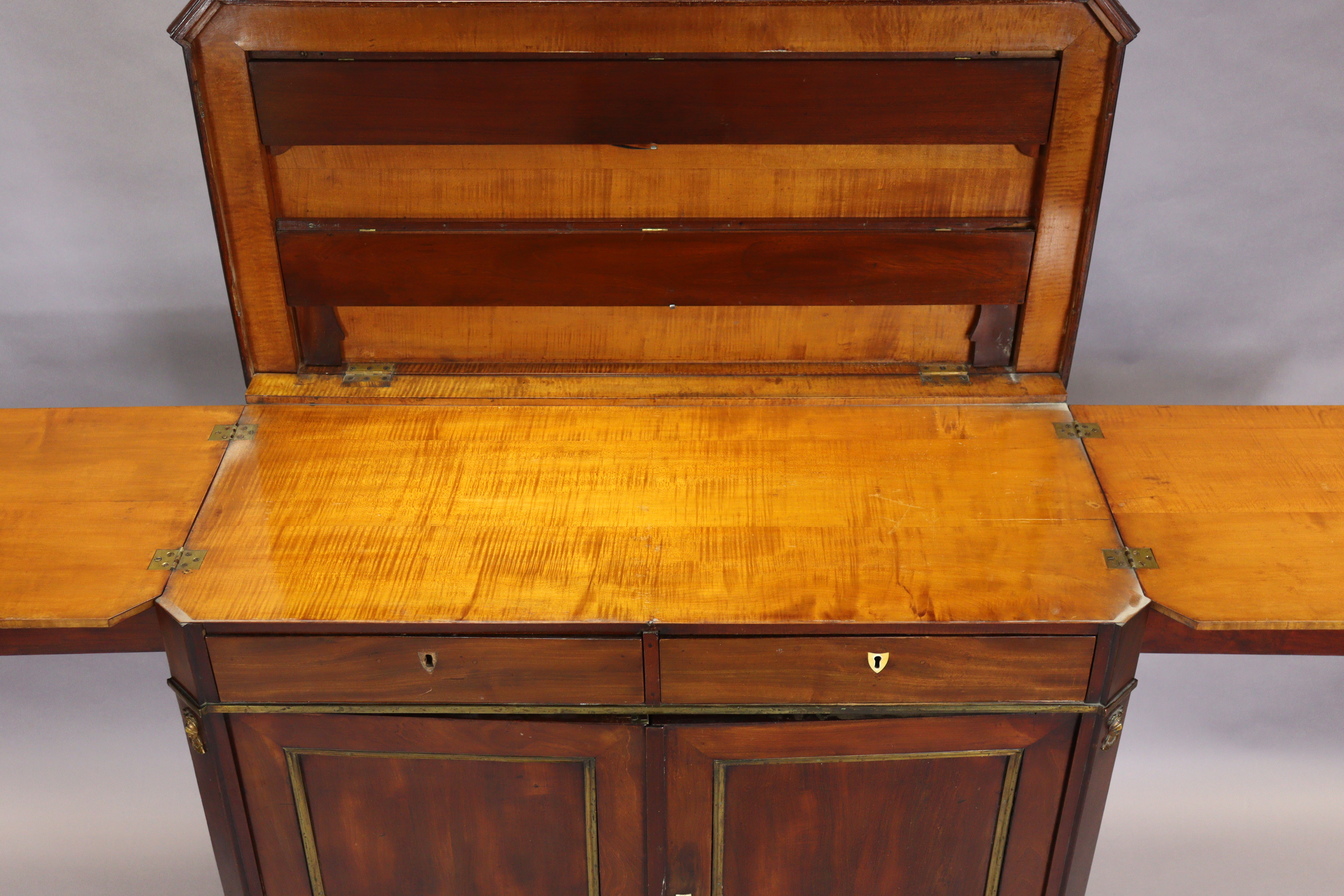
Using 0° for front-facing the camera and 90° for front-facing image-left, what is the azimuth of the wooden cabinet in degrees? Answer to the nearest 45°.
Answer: approximately 0°
